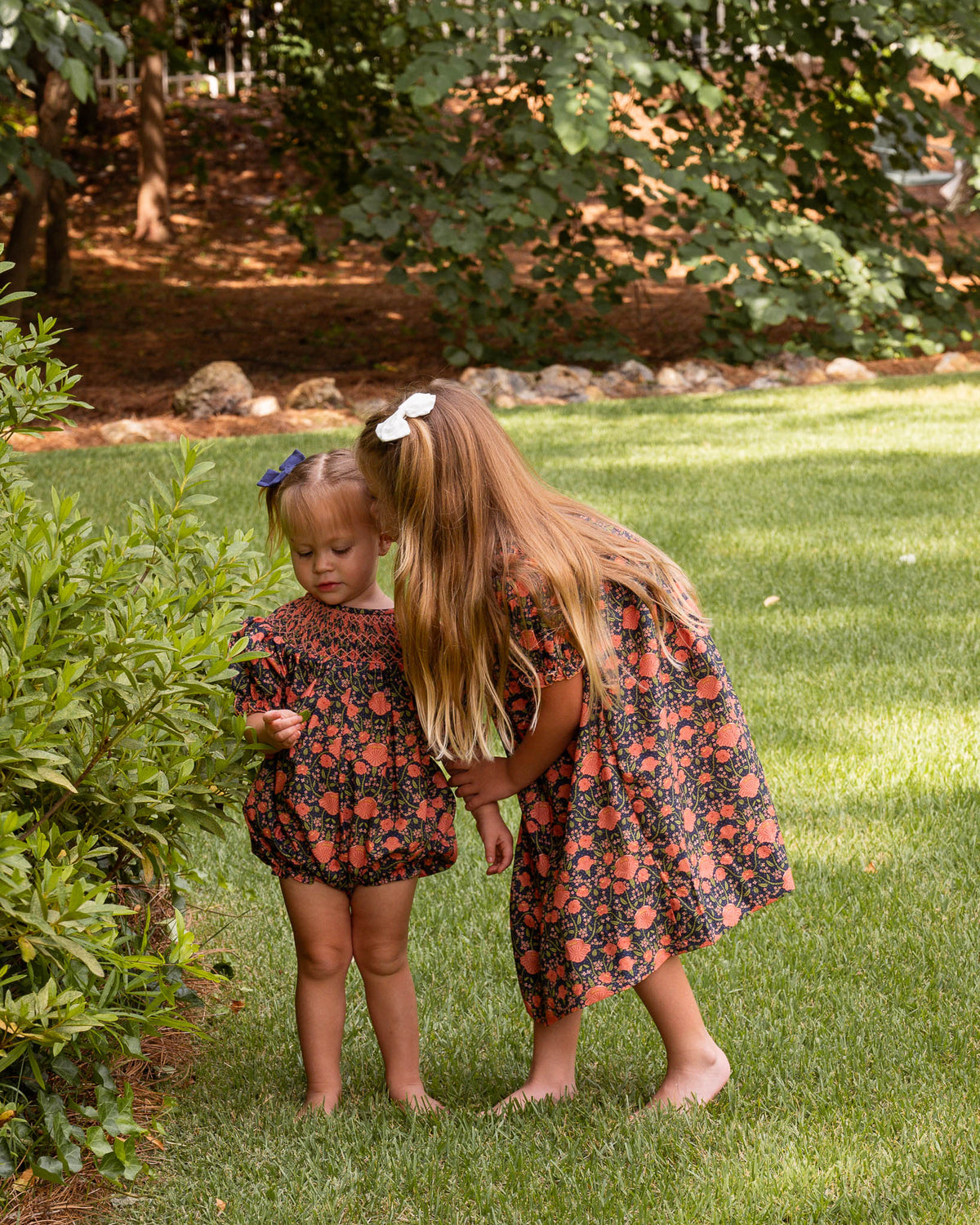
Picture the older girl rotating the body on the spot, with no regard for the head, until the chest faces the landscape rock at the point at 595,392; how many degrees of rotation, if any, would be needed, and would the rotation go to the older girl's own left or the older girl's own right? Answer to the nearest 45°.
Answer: approximately 90° to the older girl's own right

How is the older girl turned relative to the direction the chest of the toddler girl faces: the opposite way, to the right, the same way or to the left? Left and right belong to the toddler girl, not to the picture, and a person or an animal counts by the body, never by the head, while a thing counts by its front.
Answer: to the right

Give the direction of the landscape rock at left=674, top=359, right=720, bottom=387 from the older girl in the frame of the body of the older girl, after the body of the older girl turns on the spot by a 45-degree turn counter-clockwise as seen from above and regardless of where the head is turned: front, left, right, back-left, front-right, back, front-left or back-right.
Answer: back-right

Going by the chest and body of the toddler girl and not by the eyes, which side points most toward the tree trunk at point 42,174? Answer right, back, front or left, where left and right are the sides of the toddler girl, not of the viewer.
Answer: back

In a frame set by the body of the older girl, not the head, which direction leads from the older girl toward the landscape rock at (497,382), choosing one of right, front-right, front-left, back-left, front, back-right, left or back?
right

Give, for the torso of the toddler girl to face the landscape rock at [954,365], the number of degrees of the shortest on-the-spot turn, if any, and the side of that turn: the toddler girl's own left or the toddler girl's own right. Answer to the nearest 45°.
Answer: approximately 135° to the toddler girl's own left

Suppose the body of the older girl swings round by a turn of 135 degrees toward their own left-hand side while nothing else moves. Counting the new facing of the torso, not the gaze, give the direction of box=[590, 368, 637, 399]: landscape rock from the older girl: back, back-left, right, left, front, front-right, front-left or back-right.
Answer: back-left

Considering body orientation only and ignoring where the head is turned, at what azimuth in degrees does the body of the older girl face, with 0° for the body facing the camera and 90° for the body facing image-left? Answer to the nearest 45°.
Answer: approximately 90°

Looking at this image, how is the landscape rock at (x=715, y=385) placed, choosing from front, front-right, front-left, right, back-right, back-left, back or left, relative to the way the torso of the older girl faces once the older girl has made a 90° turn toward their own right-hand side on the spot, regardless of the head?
front

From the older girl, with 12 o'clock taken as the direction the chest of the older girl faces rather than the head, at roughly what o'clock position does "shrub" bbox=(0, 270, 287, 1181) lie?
The shrub is roughly at 11 o'clock from the older girl.

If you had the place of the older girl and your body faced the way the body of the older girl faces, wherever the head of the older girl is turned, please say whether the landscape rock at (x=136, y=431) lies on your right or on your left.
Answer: on your right

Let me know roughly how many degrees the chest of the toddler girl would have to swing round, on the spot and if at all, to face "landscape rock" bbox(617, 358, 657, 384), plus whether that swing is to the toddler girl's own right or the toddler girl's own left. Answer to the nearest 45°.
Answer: approximately 180°

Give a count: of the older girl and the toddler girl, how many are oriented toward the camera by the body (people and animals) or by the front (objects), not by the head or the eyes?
1
